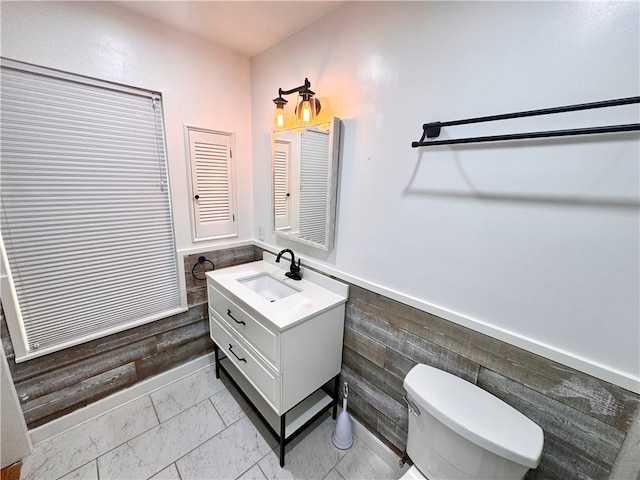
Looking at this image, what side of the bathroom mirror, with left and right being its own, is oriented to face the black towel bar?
left

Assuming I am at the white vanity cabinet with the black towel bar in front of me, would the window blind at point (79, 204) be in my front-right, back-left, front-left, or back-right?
back-right

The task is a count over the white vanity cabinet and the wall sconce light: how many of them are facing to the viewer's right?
0

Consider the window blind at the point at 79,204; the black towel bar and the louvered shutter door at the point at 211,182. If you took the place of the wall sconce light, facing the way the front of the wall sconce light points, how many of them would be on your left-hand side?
1

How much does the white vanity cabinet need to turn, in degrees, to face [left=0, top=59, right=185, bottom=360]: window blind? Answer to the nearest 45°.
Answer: approximately 45° to its right

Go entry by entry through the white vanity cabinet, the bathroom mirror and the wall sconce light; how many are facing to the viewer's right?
0

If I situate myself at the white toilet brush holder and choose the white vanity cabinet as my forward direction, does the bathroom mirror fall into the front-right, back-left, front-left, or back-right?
front-right

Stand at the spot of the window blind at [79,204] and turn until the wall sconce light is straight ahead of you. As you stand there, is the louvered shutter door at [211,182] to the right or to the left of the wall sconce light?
left

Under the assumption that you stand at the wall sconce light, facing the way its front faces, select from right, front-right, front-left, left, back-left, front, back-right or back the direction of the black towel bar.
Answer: left

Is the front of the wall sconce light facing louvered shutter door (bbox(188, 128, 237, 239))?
no

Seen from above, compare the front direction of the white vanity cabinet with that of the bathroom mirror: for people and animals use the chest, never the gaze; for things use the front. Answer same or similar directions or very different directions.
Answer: same or similar directions

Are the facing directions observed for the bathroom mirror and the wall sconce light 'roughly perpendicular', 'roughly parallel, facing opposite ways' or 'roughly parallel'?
roughly parallel
